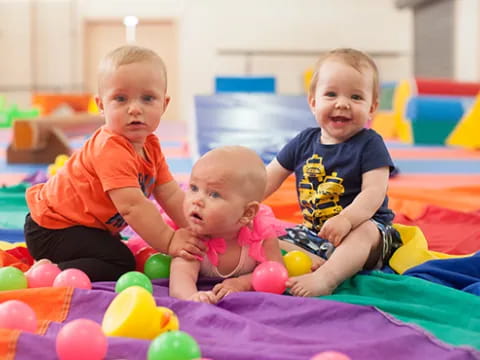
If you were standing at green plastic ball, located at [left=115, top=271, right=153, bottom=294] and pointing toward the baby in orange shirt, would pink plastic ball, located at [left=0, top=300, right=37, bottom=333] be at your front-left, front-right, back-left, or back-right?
back-left

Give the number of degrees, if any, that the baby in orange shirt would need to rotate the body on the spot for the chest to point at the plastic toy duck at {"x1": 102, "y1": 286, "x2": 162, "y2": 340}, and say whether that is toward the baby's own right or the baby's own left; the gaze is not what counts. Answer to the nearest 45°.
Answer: approximately 45° to the baby's own right

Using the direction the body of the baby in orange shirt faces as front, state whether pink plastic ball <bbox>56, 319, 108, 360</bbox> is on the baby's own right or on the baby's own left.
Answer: on the baby's own right

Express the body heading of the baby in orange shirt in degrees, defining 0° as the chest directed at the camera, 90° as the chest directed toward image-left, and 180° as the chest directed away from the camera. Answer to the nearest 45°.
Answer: approximately 315°

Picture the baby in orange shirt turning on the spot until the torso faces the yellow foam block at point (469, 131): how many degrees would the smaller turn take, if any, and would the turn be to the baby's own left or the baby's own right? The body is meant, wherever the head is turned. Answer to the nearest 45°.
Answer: approximately 90° to the baby's own left
